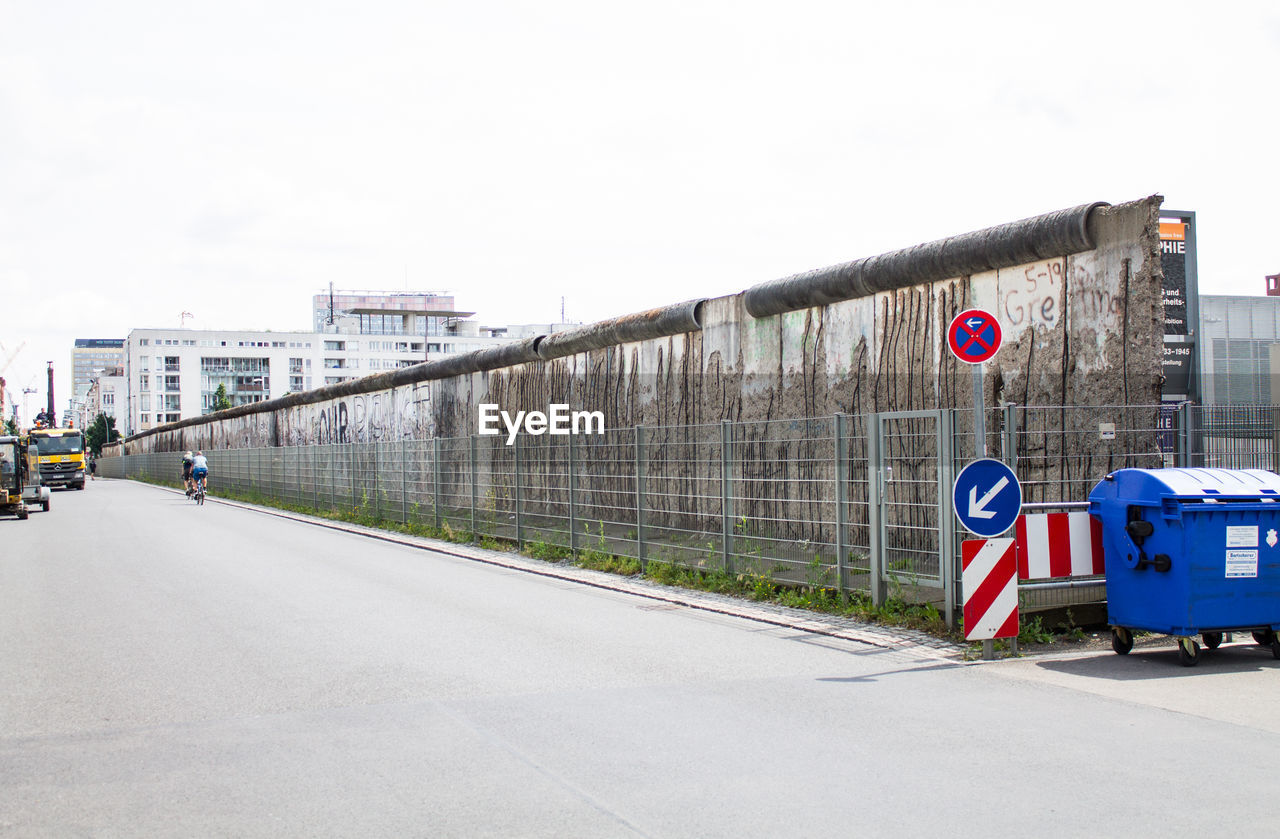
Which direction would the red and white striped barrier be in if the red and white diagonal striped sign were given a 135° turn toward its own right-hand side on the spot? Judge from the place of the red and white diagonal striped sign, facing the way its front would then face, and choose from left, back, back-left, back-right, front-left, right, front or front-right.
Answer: right

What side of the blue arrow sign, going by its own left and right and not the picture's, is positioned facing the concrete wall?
back

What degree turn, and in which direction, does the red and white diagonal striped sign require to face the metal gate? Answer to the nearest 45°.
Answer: approximately 135° to its right

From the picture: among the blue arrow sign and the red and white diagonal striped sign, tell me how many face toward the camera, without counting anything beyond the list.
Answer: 2

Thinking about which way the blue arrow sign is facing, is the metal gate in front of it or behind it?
behind

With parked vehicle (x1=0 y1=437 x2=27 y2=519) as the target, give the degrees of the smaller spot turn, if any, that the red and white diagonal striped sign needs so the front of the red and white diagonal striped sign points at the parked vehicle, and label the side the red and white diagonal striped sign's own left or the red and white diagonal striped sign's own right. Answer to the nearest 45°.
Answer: approximately 135° to the red and white diagonal striped sign's own right

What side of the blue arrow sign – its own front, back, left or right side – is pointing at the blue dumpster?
left

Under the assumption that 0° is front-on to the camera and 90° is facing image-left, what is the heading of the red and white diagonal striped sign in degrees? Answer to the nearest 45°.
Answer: approximately 0°

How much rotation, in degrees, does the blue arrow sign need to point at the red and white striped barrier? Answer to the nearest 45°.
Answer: approximately 135° to its left
